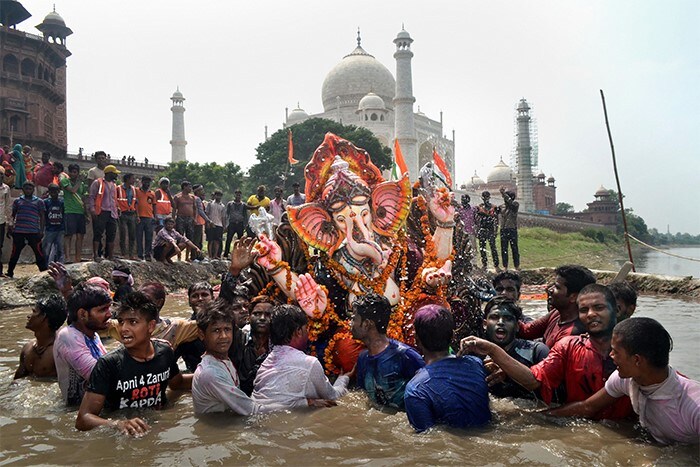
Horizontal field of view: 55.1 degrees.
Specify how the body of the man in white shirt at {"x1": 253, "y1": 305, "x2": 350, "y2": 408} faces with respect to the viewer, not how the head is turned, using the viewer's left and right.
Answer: facing away from the viewer and to the right of the viewer

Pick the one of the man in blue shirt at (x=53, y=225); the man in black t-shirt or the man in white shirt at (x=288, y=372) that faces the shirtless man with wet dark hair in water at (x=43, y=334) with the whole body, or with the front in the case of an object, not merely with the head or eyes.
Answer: the man in blue shirt

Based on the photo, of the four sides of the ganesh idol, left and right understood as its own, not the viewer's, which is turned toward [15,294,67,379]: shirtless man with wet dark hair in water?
right

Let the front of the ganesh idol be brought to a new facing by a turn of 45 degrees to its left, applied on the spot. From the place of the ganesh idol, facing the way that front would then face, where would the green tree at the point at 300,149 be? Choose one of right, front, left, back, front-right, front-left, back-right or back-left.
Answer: back-left

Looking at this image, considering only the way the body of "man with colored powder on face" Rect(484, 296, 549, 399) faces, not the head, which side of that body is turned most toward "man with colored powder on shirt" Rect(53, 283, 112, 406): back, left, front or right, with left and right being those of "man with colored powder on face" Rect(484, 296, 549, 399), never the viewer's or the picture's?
right

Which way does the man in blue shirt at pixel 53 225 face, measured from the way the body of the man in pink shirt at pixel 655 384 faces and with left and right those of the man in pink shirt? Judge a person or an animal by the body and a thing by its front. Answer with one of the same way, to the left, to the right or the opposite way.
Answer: to the left

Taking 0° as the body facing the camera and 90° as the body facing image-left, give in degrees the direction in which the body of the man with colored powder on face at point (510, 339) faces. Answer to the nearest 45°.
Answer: approximately 0°

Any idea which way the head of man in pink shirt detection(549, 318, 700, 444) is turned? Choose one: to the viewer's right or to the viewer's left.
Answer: to the viewer's left

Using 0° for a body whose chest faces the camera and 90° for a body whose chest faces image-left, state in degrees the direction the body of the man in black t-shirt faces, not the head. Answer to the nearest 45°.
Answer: approximately 0°

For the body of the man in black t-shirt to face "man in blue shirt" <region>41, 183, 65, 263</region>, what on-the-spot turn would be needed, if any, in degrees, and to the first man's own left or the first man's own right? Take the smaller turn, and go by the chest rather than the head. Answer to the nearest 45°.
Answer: approximately 180°

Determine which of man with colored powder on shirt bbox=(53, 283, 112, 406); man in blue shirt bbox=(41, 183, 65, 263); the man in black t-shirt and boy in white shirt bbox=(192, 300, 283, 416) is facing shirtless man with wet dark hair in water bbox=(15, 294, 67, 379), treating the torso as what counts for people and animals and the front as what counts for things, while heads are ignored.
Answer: the man in blue shirt
